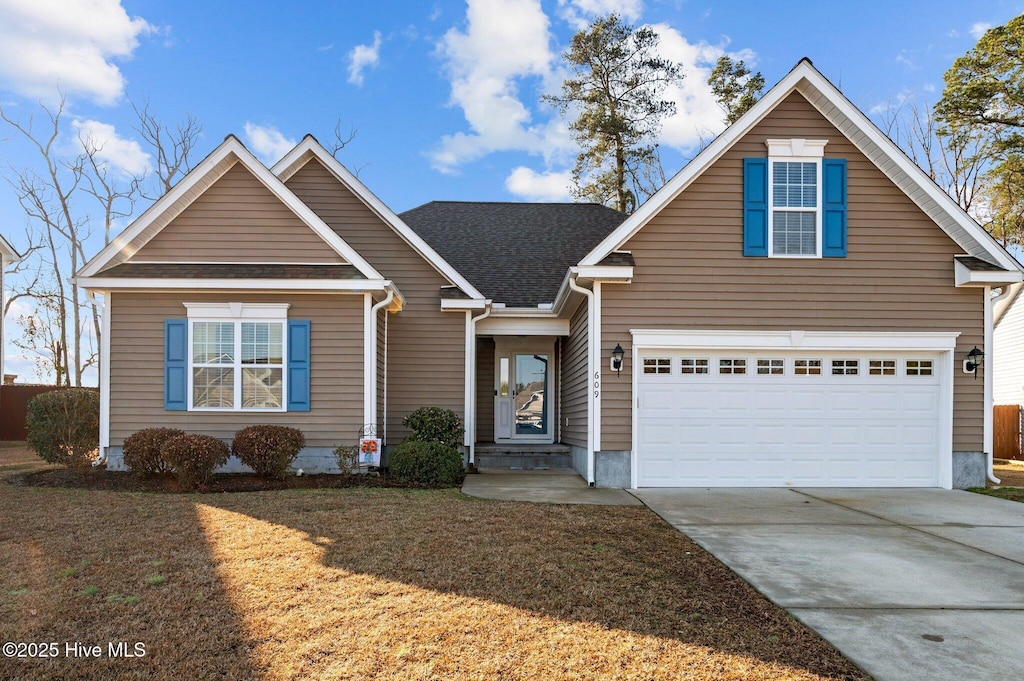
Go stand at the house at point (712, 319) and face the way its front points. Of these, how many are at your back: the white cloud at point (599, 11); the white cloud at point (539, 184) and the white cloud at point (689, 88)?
3

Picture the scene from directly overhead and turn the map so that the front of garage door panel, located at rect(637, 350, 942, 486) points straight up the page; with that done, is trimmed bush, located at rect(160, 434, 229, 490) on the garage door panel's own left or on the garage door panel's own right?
on the garage door panel's own right

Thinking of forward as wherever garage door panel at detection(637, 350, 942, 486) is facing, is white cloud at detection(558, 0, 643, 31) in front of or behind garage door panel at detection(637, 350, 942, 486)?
behind

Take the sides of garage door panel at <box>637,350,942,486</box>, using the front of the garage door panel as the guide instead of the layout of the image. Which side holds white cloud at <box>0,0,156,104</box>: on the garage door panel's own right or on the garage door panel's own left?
on the garage door panel's own right

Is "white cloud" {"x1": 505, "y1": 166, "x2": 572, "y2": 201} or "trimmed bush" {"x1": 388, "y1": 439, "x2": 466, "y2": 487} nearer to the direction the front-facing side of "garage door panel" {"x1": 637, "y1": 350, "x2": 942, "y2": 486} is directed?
the trimmed bush

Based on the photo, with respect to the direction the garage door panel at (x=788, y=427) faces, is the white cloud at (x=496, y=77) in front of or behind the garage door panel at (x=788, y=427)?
behind

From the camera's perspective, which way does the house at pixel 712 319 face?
toward the camera

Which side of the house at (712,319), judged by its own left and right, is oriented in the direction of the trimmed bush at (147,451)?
right

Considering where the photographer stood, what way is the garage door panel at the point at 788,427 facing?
facing the viewer
